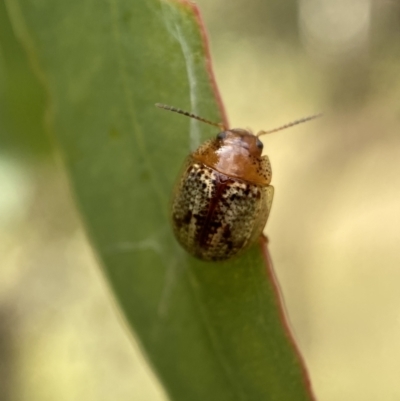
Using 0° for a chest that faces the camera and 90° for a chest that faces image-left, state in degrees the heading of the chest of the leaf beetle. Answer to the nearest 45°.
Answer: approximately 180°
